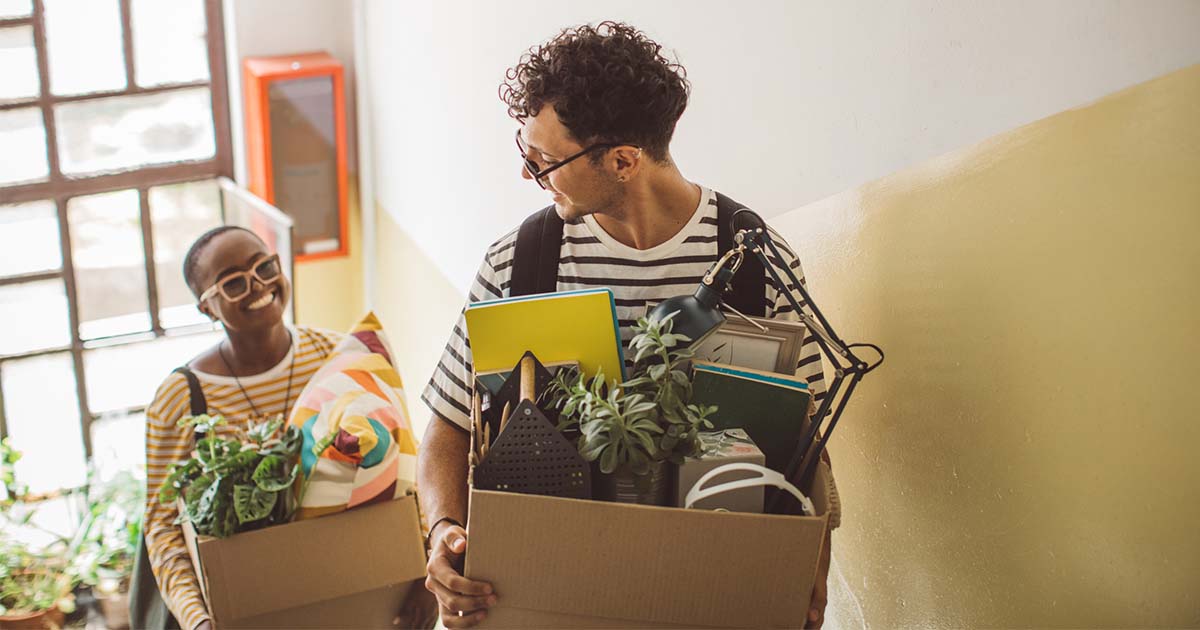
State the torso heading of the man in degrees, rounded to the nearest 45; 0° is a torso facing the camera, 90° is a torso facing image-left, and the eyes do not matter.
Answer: approximately 0°

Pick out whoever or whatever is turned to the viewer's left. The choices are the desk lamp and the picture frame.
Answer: the desk lamp

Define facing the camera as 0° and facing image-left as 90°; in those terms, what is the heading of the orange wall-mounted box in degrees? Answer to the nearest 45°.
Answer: approximately 315°

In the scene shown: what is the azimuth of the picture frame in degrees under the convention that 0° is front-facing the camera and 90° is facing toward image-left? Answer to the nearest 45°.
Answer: approximately 0°

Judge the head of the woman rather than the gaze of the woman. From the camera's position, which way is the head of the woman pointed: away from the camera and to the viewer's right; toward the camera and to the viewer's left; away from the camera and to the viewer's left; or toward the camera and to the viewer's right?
toward the camera and to the viewer's right

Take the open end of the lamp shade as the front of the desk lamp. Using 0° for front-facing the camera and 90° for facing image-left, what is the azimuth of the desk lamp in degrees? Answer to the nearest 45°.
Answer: approximately 90°

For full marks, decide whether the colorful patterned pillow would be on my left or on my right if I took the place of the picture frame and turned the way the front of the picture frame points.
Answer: on my right

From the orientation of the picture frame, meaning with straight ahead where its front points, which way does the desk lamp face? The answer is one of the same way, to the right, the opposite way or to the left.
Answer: to the right

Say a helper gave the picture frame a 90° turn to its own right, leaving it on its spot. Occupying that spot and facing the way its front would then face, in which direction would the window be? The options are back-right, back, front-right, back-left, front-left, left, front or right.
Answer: front-right

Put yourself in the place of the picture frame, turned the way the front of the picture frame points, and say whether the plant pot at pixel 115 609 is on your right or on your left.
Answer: on your right

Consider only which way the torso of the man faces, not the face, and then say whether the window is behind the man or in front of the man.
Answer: behind
